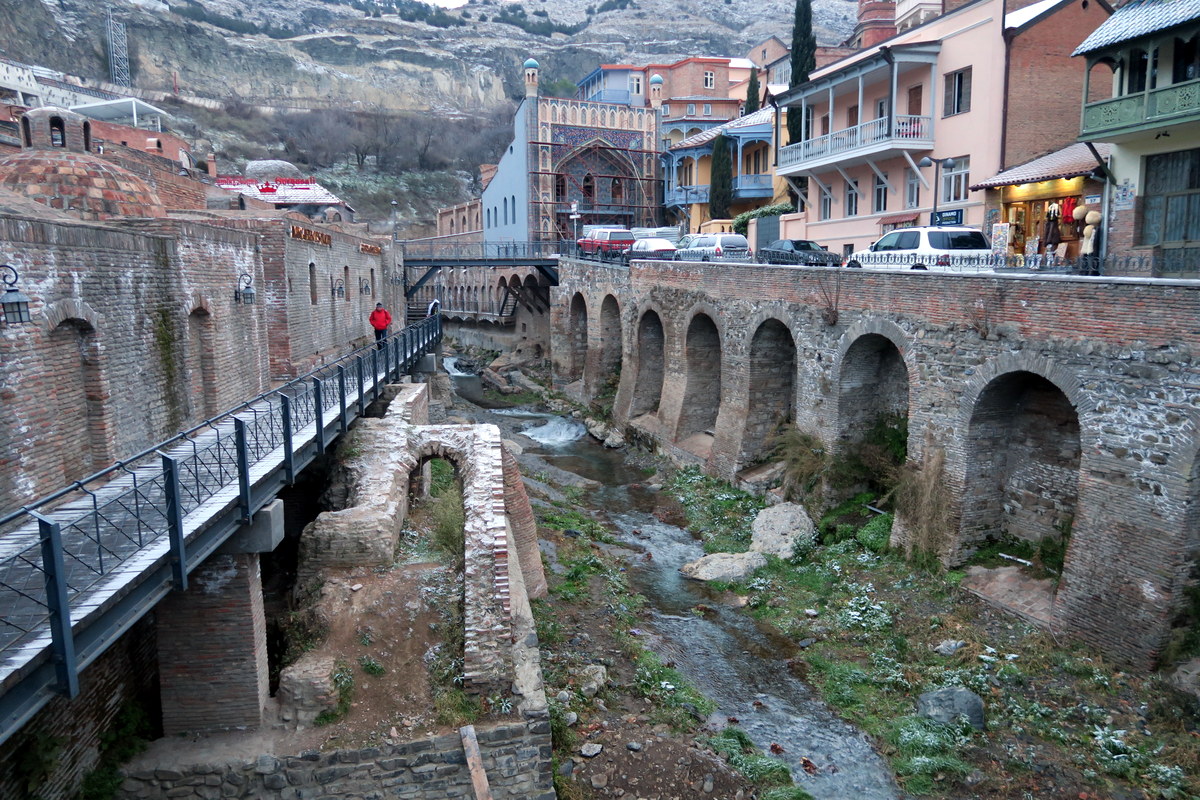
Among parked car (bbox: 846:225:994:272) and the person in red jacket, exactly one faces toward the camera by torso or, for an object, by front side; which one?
the person in red jacket

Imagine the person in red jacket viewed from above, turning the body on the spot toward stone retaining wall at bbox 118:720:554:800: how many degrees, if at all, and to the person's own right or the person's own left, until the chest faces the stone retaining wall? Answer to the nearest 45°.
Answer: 0° — they already face it

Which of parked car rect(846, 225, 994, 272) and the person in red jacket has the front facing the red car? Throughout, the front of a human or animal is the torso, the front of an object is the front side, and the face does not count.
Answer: the parked car

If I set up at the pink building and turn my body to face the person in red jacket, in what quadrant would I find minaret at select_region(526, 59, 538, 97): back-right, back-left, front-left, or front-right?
front-right

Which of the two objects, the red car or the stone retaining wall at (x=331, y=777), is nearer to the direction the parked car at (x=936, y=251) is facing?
the red car

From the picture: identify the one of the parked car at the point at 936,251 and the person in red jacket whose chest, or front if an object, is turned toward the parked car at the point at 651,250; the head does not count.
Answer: the parked car at the point at 936,251

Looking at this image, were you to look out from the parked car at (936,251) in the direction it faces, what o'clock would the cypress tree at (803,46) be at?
The cypress tree is roughly at 1 o'clock from the parked car.

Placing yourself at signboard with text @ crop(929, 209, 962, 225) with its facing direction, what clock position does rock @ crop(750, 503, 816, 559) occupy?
The rock is roughly at 11 o'clock from the signboard with text.

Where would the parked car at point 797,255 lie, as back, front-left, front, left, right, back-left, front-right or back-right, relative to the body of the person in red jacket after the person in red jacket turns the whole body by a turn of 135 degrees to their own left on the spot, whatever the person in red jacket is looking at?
front-right

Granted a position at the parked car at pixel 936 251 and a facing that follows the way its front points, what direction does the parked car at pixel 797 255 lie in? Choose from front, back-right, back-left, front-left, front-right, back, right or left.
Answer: front

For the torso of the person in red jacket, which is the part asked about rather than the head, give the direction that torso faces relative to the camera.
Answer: toward the camera

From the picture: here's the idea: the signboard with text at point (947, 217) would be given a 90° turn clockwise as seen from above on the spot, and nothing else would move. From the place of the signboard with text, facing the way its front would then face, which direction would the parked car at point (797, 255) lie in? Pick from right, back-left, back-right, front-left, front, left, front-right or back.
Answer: front-left

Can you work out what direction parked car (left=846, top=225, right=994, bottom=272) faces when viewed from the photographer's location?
facing away from the viewer and to the left of the viewer
